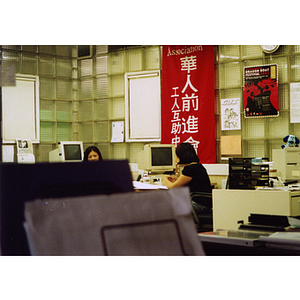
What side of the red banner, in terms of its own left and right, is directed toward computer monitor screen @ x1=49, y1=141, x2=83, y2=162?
right

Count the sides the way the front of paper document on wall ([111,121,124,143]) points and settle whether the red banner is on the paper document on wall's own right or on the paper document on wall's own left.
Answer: on the paper document on wall's own left

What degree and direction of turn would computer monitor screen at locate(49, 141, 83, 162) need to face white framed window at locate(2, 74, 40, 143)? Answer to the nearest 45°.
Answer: approximately 180°

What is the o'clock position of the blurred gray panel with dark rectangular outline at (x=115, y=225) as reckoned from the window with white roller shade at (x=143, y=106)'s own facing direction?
The blurred gray panel with dark rectangular outline is roughly at 12 o'clock from the window with white roller shade.

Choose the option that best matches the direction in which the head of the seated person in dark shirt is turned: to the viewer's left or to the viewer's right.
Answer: to the viewer's left

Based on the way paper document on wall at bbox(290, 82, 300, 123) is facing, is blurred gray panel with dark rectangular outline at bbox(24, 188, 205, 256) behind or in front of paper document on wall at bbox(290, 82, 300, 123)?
in front
